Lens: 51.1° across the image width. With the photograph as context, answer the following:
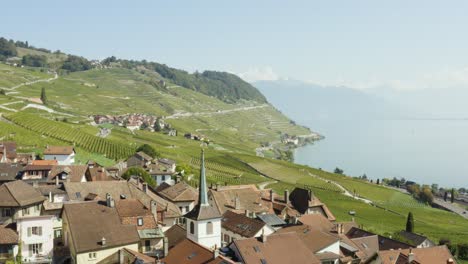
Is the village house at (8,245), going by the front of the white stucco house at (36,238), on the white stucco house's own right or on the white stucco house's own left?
on the white stucco house's own right

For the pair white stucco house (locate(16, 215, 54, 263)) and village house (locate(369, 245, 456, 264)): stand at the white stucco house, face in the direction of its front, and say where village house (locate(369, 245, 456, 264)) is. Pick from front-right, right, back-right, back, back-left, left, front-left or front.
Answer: left

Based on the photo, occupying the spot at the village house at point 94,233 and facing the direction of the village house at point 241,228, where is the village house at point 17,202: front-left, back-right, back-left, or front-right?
back-left

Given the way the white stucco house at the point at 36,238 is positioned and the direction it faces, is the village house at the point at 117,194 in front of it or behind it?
behind

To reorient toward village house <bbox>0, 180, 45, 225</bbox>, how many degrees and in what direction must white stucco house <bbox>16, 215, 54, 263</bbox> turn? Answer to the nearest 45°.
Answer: approximately 180°

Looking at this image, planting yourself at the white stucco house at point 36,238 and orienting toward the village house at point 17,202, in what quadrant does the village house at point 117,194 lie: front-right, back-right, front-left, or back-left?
front-right

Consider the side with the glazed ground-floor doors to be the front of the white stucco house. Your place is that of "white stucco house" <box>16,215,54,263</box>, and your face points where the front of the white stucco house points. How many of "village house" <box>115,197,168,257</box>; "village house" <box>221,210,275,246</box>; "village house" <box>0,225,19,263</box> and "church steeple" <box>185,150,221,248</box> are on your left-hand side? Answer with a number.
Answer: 3

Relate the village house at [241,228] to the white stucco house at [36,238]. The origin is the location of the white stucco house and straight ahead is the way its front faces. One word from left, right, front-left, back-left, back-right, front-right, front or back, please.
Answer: left

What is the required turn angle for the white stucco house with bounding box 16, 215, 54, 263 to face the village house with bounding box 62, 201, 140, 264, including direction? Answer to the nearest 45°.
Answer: approximately 45° to its left

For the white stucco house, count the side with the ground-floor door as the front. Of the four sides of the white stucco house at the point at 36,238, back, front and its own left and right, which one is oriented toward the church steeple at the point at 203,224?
left

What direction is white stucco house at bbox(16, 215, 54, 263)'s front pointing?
toward the camera

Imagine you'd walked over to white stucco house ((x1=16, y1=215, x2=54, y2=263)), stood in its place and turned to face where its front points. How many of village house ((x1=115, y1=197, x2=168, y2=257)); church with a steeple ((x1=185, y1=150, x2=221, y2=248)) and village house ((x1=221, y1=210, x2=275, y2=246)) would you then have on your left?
3

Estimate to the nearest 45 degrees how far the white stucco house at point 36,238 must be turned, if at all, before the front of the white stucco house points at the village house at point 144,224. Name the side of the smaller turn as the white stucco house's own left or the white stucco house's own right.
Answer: approximately 90° to the white stucco house's own left
